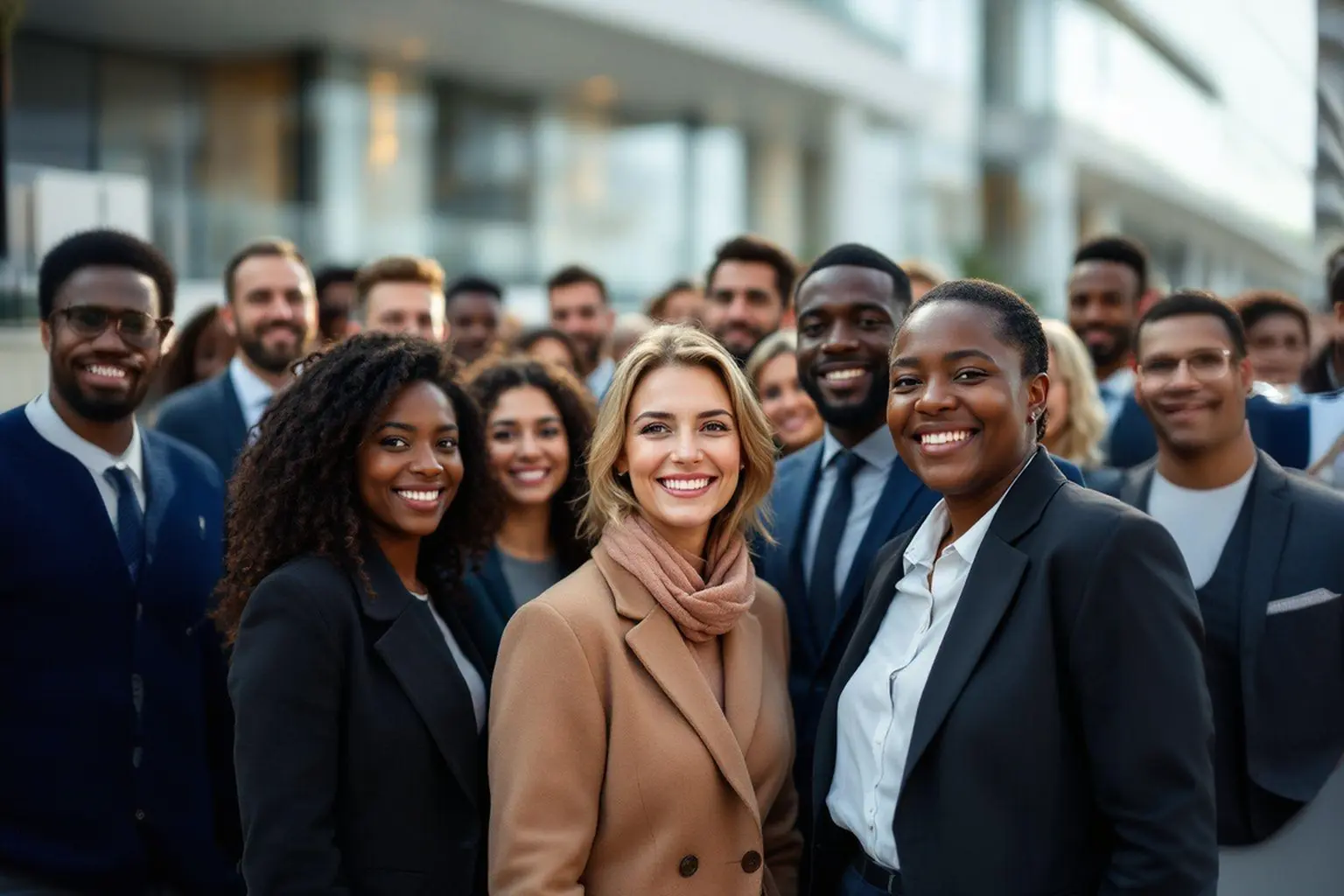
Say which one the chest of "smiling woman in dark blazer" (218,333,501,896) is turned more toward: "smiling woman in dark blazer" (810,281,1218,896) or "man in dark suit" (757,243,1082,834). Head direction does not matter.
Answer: the smiling woman in dark blazer

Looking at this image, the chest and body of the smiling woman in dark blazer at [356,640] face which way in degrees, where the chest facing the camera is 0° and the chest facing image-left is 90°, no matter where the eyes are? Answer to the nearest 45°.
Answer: approximately 315°

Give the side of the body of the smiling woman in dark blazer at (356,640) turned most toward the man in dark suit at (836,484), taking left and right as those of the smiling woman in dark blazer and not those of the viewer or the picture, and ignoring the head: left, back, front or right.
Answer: left

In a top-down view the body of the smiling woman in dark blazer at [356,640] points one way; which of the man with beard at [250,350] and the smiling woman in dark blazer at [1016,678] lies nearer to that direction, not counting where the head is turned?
the smiling woman in dark blazer

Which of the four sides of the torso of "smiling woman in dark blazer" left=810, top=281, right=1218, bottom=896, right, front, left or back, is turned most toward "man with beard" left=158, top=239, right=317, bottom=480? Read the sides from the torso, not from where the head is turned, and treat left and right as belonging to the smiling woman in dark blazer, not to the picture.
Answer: right

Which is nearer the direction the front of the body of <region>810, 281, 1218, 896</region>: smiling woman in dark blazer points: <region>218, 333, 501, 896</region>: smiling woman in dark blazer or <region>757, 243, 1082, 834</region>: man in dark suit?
the smiling woman in dark blazer

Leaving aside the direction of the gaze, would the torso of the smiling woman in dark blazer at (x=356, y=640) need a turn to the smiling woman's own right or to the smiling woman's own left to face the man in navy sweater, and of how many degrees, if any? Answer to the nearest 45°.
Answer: approximately 180°

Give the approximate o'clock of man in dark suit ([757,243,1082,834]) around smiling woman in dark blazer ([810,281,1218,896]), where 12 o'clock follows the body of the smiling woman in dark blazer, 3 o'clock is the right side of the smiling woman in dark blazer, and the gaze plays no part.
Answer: The man in dark suit is roughly at 4 o'clock from the smiling woman in dark blazer.

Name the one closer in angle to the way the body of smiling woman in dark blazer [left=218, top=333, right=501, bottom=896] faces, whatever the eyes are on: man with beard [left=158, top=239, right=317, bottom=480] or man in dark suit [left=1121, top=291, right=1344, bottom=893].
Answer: the man in dark suit

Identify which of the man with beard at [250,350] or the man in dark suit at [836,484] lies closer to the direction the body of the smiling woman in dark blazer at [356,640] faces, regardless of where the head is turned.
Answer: the man in dark suit

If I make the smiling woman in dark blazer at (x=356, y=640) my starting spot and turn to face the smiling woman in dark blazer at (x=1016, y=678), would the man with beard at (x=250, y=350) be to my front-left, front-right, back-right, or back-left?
back-left
